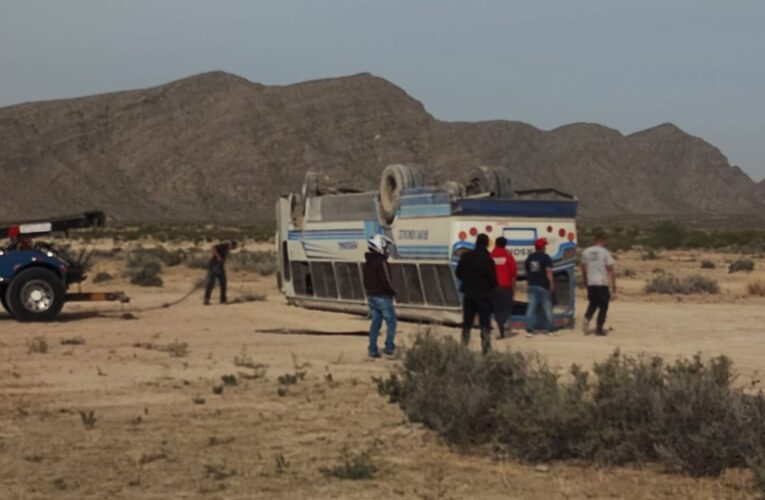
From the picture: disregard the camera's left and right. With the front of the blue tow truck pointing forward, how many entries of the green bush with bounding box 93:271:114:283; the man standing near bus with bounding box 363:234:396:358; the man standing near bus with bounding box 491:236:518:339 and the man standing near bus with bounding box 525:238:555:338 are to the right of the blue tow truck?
1

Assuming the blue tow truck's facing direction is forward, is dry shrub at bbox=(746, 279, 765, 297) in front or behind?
behind

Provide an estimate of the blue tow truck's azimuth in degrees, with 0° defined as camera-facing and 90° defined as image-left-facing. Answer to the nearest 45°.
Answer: approximately 90°
